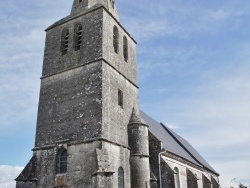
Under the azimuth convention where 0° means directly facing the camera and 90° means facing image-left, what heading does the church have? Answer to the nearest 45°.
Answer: approximately 45°
